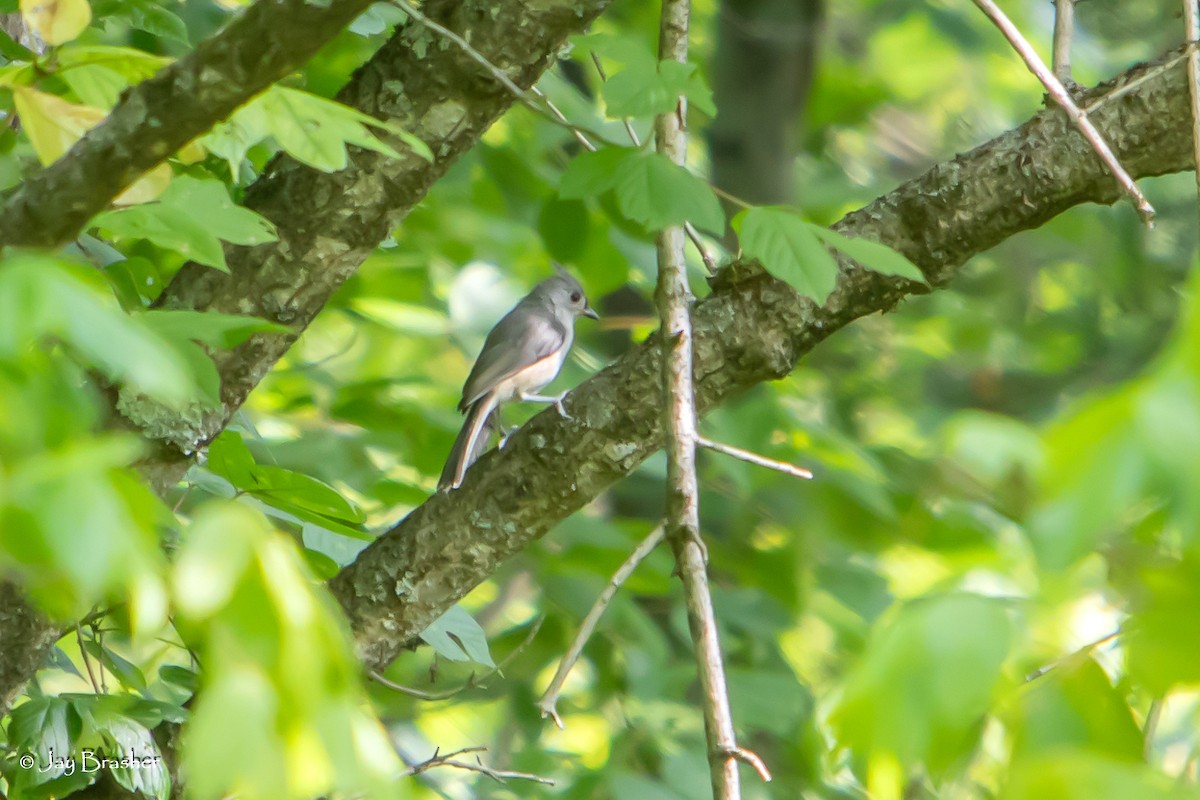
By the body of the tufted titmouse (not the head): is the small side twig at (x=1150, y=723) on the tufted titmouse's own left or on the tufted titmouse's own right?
on the tufted titmouse's own right

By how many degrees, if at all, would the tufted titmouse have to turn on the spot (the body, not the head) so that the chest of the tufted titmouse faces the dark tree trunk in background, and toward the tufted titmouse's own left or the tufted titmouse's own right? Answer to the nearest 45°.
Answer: approximately 90° to the tufted titmouse's own left

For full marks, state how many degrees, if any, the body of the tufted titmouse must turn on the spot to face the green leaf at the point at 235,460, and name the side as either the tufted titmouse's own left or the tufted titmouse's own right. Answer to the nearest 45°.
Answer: approximately 180°

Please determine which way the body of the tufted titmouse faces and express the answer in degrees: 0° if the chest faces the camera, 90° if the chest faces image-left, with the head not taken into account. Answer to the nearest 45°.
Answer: approximately 270°
